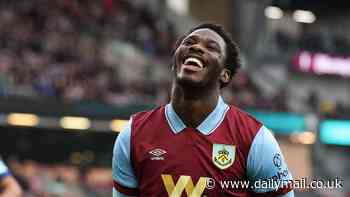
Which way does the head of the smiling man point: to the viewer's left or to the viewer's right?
to the viewer's left

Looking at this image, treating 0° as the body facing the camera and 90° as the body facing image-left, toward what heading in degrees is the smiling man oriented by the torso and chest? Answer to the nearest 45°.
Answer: approximately 0°
